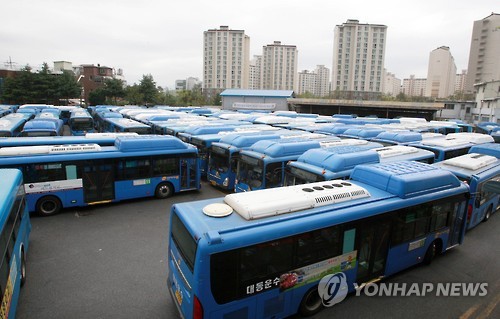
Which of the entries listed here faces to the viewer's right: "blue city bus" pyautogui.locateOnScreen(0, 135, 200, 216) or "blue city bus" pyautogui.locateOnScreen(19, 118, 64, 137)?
"blue city bus" pyautogui.locateOnScreen(0, 135, 200, 216)

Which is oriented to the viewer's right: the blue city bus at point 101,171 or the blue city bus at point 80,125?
the blue city bus at point 101,171

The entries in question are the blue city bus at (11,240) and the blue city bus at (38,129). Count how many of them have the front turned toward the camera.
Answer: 1

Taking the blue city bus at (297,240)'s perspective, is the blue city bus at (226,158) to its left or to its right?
on its left

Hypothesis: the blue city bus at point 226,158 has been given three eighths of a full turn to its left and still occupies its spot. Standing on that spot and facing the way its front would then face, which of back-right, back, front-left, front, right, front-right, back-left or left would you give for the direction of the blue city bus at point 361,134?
front-left

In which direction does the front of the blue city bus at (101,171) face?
to the viewer's right

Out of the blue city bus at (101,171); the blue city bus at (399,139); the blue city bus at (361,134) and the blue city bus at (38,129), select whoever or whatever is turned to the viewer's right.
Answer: the blue city bus at (101,171)
